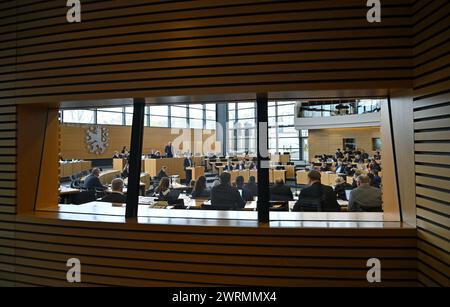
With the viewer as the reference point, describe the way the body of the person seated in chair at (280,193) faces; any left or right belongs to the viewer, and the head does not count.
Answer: facing away from the viewer

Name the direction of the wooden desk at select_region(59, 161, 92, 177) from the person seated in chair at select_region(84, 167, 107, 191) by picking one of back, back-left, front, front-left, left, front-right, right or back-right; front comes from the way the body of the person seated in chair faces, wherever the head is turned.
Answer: front-left

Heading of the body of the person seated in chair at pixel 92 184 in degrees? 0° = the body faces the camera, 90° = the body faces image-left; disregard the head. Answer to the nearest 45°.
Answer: approximately 225°

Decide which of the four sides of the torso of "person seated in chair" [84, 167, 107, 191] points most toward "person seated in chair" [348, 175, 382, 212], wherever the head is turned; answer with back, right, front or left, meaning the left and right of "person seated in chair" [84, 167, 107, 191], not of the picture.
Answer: right

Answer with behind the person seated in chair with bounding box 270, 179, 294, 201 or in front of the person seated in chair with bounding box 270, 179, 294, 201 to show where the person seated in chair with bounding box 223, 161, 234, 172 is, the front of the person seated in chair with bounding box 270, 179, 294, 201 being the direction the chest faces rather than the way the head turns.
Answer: in front

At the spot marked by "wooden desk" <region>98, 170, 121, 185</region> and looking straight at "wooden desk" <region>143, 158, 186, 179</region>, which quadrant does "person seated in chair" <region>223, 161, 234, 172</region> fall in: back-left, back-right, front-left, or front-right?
front-right

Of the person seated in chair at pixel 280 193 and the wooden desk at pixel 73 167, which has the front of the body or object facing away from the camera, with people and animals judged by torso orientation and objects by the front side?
the person seated in chair
